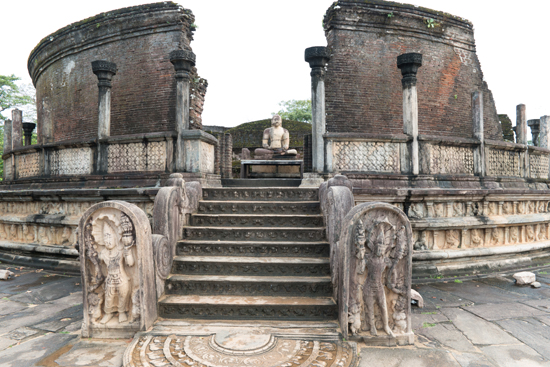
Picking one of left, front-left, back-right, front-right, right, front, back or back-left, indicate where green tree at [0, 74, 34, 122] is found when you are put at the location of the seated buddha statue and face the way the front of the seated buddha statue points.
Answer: back-right

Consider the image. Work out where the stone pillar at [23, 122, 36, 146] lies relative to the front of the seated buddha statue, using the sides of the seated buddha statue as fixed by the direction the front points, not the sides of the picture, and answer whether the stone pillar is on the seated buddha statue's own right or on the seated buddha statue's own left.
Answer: on the seated buddha statue's own right

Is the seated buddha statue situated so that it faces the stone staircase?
yes

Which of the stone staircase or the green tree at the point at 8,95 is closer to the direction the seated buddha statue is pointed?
the stone staircase

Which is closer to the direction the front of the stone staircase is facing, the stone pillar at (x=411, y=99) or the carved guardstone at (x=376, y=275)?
the carved guardstone

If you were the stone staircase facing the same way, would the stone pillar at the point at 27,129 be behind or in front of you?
behind

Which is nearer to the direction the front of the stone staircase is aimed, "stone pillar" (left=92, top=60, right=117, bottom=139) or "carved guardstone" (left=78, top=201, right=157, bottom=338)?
the carved guardstone

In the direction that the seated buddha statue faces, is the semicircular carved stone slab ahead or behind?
ahead

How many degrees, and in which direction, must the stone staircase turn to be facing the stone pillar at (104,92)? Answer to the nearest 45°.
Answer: approximately 135° to its right

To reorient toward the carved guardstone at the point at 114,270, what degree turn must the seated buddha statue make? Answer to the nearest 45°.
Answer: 0° — it already faces it

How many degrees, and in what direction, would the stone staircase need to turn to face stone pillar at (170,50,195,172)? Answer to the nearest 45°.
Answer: approximately 135° to its right

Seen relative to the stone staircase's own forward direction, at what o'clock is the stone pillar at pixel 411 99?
The stone pillar is roughly at 8 o'clock from the stone staircase.

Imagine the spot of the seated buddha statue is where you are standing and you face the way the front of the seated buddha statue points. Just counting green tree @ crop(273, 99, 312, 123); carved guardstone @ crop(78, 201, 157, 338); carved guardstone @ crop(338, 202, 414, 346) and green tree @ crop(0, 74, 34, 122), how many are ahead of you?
2

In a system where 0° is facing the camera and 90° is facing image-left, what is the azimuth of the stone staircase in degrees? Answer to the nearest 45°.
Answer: approximately 0°
